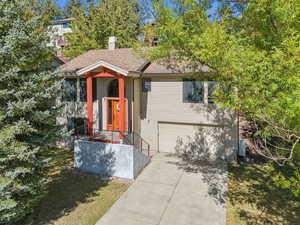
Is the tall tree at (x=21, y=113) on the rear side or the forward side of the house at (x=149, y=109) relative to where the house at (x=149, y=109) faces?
on the forward side

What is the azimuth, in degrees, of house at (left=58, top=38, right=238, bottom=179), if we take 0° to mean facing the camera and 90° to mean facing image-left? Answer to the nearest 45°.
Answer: approximately 0°

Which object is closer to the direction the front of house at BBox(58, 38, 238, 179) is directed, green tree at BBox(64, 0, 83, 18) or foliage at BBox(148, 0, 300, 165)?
the foliage

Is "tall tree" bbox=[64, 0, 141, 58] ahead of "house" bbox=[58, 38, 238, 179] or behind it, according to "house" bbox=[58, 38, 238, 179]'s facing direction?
behind

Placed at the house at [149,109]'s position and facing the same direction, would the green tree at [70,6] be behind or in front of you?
behind

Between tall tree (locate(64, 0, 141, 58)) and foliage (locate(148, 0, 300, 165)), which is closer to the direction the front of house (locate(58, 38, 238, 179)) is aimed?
the foliage

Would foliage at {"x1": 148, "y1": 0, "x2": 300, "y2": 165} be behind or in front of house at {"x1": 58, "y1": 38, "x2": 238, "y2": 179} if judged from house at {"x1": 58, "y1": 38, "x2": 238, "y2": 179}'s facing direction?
in front
